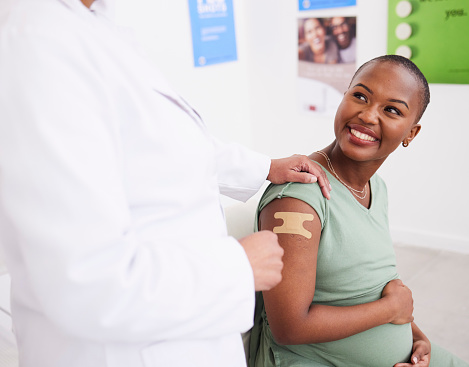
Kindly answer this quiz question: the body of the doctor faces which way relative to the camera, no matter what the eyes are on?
to the viewer's right

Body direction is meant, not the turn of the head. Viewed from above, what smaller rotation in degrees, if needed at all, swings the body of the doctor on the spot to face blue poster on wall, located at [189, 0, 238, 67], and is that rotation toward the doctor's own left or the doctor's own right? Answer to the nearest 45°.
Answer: approximately 90° to the doctor's own left

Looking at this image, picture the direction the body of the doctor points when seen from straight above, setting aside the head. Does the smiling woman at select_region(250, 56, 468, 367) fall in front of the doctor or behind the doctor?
in front

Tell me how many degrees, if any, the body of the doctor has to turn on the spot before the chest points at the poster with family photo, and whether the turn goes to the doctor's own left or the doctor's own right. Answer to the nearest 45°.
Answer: approximately 45° to the doctor's own left

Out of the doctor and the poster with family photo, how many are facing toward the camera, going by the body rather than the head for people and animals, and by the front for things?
1

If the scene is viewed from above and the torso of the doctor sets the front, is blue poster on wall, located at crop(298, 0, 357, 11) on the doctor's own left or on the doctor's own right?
on the doctor's own left

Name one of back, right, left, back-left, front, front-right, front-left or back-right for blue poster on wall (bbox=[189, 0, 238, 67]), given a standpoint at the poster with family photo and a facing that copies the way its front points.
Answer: right

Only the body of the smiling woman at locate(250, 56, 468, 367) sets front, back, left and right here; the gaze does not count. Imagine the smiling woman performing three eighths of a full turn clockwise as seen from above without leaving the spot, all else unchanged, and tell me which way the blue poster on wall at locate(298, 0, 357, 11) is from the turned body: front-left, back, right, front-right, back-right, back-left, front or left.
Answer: right

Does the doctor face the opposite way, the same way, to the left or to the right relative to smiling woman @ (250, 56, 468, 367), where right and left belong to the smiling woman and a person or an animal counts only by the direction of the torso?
to the left

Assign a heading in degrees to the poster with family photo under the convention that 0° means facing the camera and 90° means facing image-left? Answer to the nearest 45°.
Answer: approximately 0°
